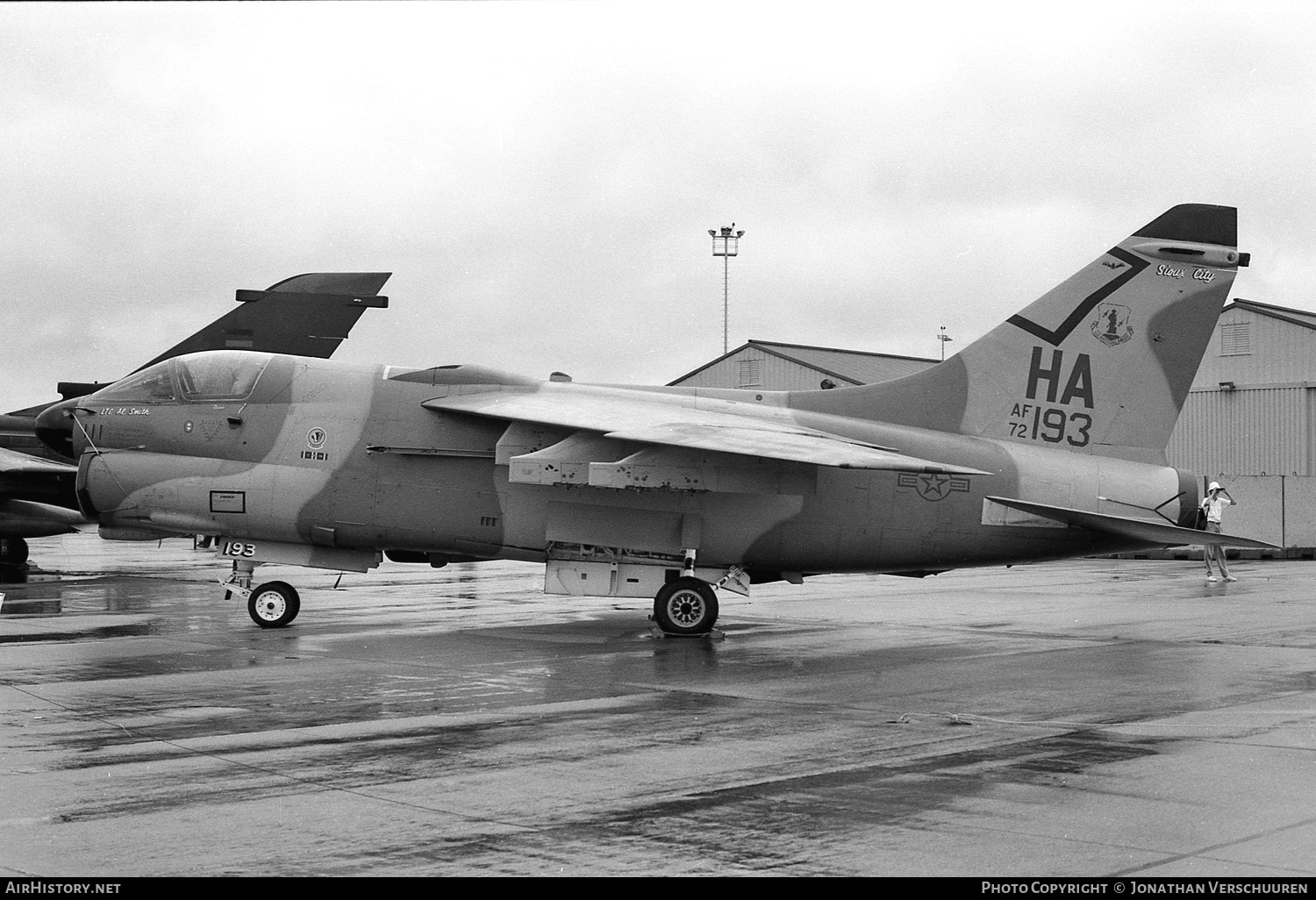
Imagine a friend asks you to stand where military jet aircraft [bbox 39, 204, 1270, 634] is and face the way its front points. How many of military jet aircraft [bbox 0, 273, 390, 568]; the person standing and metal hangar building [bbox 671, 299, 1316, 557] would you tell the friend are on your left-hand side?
0

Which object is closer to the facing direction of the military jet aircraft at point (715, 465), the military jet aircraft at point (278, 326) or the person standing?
the military jet aircraft

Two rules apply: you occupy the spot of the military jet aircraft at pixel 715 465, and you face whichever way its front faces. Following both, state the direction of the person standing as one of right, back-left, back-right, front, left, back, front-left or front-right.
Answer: back-right

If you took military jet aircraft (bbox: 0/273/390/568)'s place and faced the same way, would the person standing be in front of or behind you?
behind

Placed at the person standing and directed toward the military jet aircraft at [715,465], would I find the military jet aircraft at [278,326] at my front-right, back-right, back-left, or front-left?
front-right

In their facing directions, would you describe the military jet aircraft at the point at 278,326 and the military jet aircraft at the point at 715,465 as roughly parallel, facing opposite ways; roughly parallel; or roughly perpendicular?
roughly parallel

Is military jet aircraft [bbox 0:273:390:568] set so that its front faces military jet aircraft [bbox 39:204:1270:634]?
no

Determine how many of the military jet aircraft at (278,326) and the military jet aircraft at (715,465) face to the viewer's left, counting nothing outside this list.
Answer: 2

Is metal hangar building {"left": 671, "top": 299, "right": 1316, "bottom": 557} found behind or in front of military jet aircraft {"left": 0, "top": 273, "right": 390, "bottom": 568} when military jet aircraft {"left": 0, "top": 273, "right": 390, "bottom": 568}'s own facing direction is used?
behind

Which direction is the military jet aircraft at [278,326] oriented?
to the viewer's left

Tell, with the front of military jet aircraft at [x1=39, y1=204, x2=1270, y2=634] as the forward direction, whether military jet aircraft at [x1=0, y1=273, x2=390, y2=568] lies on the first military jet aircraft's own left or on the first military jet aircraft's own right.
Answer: on the first military jet aircraft's own right

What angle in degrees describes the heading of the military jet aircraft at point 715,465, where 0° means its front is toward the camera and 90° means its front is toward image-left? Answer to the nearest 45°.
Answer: approximately 90°

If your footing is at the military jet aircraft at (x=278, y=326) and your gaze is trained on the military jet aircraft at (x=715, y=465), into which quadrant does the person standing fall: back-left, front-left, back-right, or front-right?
front-left

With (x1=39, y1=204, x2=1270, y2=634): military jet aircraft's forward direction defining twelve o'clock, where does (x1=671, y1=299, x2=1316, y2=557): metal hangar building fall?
The metal hangar building is roughly at 4 o'clock from the military jet aircraft.
